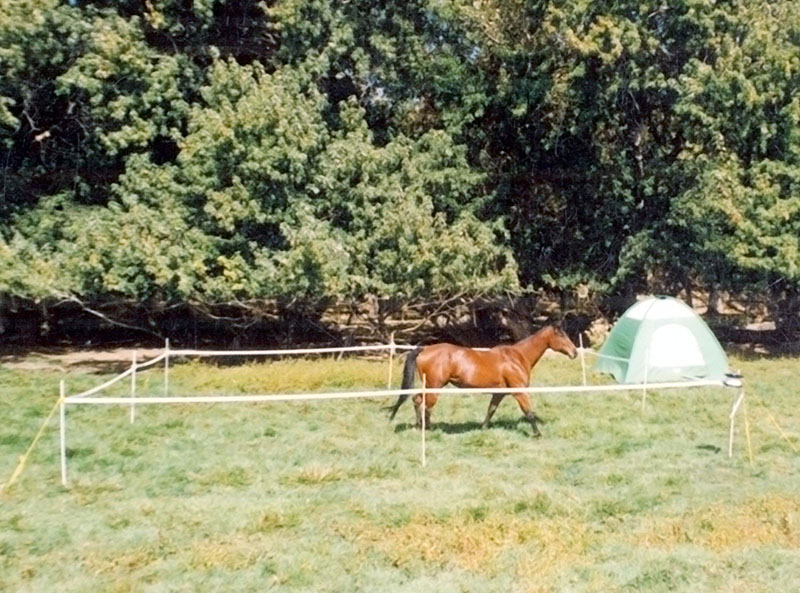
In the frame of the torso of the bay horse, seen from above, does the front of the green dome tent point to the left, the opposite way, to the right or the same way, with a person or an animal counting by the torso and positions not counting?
to the right

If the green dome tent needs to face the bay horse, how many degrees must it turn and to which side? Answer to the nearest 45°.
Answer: approximately 45° to its right

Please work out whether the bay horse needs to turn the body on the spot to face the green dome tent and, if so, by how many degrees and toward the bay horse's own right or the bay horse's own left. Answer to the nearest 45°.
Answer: approximately 45° to the bay horse's own left

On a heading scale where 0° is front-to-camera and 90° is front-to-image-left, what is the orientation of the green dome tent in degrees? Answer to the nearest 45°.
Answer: approximately 0°

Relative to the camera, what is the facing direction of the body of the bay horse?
to the viewer's right

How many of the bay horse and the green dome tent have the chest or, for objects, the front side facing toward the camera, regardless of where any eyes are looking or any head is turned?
1
